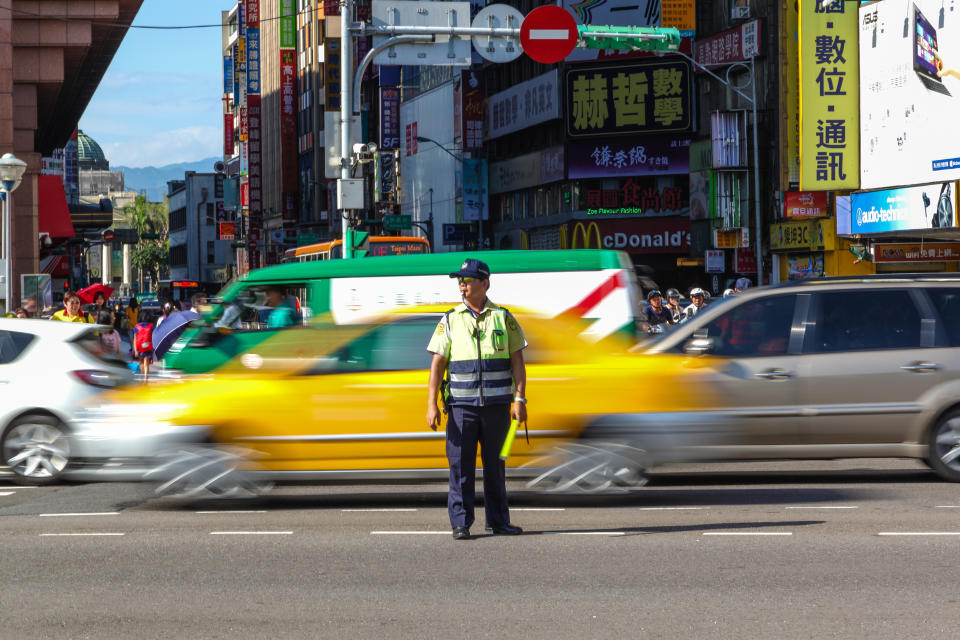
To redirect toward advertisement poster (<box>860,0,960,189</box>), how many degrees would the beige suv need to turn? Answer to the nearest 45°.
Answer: approximately 90° to its right

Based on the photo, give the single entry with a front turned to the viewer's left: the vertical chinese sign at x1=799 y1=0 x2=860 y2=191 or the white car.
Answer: the white car

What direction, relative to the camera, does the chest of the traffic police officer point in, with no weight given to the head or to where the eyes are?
toward the camera

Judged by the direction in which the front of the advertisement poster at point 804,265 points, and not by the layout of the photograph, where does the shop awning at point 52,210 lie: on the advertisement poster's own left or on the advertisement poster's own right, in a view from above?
on the advertisement poster's own right

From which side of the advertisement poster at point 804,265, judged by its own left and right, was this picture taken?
front

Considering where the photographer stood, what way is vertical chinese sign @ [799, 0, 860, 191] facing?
facing the viewer

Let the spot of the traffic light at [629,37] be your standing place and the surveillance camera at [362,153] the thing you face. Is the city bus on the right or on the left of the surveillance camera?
right

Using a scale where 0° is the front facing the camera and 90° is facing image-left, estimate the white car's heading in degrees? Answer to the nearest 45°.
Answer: approximately 90°

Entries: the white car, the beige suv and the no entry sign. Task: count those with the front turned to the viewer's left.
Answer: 2

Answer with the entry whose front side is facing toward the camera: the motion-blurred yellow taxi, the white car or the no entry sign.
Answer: the no entry sign

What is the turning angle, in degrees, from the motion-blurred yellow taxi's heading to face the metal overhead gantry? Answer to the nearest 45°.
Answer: approximately 90° to its right

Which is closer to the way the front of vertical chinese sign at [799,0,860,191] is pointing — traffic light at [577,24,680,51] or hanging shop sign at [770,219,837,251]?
the traffic light

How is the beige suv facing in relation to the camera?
to the viewer's left
